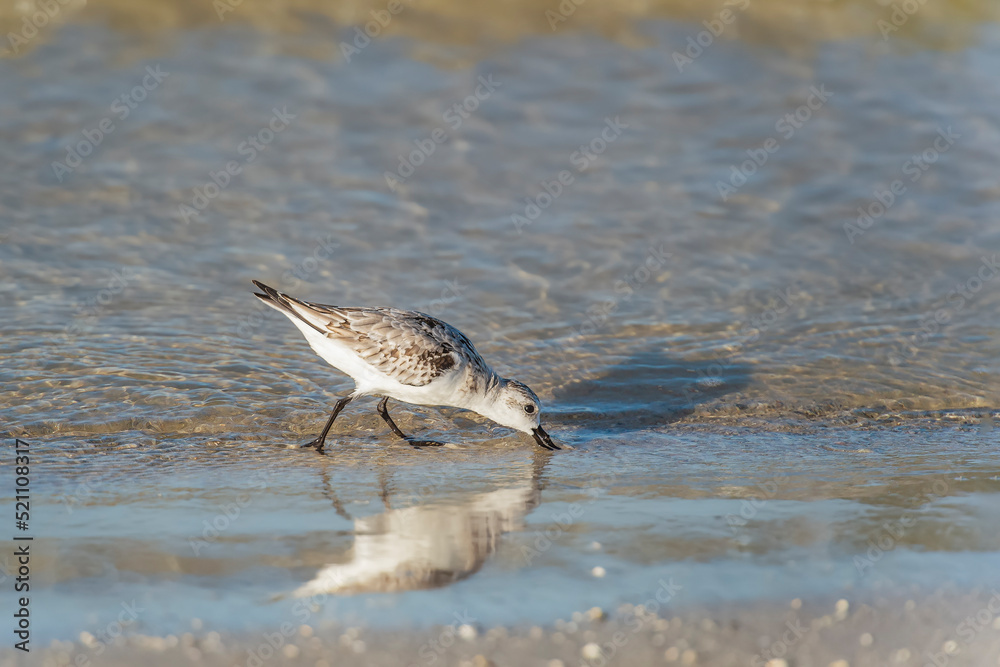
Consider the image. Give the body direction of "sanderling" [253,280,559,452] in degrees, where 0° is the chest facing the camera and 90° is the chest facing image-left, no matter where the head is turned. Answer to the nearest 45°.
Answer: approximately 270°
